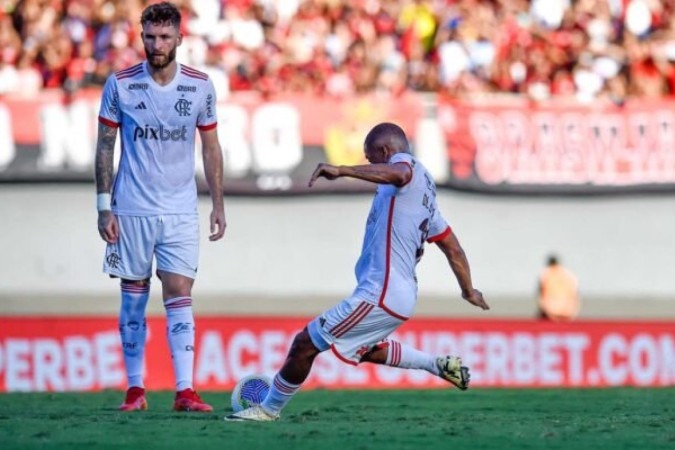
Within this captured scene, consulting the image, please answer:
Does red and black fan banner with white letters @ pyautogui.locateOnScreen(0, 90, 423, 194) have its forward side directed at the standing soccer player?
yes

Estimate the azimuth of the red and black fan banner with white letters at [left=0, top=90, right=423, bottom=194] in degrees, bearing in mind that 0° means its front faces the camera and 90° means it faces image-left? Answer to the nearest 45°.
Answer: approximately 0°

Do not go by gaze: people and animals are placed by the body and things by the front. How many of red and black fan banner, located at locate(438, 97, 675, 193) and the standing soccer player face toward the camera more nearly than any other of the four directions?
2

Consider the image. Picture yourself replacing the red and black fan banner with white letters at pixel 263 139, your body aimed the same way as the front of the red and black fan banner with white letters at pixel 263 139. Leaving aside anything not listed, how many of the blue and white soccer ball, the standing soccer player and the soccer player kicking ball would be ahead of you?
3

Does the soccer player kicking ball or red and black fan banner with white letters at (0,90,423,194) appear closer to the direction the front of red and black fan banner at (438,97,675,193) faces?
the soccer player kicking ball

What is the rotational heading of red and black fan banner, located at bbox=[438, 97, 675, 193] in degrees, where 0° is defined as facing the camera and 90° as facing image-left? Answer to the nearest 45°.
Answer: approximately 0°

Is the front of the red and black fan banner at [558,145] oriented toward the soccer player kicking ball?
yes

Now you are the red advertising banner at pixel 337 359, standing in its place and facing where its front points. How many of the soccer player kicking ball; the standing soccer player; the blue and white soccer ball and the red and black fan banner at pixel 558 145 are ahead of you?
3
